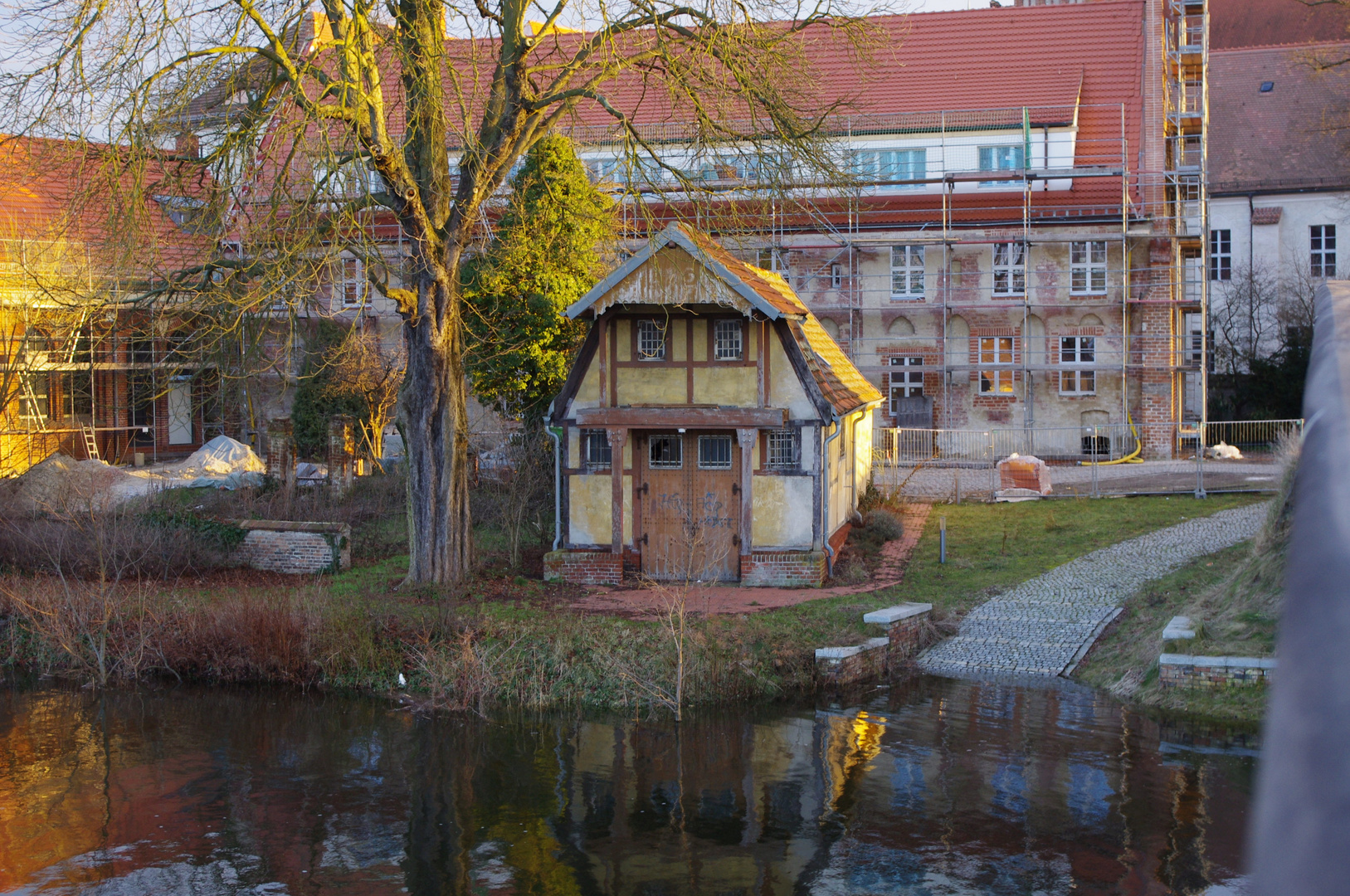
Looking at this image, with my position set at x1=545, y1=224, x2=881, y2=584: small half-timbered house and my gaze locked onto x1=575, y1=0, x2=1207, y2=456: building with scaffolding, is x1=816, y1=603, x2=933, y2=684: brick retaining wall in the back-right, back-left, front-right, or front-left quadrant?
back-right

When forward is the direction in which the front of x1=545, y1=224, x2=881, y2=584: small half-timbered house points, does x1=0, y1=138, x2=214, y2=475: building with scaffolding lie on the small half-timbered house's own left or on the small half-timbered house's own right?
on the small half-timbered house's own right

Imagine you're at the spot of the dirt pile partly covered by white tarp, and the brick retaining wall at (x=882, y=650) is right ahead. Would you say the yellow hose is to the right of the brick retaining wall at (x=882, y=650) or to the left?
left

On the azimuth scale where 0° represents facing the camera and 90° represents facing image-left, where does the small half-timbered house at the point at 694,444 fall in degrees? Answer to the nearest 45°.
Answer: approximately 0°

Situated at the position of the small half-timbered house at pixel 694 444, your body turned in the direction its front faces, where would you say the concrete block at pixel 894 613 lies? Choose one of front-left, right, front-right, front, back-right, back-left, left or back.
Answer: front-left

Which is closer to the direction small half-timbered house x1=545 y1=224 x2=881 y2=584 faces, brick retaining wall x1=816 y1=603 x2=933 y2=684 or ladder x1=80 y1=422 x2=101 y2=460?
the brick retaining wall

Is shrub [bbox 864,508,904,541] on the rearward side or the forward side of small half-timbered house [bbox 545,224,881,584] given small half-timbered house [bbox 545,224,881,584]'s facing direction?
on the rearward side

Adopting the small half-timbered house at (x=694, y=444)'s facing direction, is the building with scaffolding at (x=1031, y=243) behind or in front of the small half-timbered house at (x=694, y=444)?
behind

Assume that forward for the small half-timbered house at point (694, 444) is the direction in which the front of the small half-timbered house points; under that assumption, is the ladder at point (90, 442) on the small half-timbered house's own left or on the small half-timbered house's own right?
on the small half-timbered house's own right

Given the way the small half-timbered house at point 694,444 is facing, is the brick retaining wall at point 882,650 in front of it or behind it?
in front

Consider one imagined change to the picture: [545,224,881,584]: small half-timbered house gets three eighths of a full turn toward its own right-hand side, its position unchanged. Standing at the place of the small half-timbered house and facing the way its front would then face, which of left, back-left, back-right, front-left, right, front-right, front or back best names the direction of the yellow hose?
right

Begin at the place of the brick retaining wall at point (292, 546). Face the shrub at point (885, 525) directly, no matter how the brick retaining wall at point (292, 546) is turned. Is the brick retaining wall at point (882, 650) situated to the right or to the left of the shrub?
right
